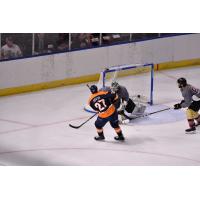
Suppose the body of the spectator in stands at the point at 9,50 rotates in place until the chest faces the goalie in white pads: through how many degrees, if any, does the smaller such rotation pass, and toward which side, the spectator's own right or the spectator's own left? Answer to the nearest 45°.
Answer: approximately 45° to the spectator's own left

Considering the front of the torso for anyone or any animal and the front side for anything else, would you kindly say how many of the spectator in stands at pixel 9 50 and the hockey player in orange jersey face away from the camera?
1

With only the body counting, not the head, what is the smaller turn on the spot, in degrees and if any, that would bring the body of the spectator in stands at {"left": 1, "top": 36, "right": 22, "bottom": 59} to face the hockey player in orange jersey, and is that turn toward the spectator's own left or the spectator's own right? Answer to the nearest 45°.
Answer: approximately 45° to the spectator's own left

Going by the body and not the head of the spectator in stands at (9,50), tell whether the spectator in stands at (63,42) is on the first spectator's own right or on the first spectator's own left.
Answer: on the first spectator's own left

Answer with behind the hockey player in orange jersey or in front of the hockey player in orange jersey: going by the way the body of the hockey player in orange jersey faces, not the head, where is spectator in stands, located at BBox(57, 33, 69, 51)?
in front

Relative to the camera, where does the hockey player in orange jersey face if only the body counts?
away from the camera

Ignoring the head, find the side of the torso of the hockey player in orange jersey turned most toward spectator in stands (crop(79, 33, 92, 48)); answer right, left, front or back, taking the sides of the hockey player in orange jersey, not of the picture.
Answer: front

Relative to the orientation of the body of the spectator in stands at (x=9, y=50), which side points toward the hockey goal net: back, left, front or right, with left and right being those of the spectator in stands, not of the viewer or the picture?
left

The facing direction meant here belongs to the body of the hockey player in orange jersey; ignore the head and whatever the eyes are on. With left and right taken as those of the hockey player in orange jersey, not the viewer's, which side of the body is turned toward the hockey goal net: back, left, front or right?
front

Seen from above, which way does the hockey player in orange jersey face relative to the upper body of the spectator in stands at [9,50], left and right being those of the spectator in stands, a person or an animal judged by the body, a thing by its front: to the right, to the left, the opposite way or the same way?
the opposite way
